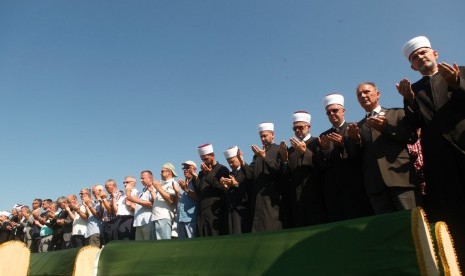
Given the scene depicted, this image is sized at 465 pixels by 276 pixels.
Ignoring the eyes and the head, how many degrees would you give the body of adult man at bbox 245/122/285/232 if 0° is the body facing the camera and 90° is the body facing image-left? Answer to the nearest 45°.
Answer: approximately 45°

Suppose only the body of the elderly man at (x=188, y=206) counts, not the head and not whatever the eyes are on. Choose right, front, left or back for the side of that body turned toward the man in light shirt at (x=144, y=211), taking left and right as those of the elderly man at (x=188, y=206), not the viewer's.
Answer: right

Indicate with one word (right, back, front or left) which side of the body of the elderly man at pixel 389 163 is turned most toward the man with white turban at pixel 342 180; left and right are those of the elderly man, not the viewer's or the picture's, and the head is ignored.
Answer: right

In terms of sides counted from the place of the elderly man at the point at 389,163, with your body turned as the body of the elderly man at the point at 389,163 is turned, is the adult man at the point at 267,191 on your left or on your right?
on your right

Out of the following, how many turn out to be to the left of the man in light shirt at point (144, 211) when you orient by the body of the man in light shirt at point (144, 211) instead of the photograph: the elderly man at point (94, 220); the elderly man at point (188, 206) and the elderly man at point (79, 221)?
1

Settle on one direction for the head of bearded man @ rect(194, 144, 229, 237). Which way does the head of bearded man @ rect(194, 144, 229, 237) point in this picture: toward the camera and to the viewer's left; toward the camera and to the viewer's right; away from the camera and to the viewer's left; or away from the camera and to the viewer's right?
toward the camera and to the viewer's left

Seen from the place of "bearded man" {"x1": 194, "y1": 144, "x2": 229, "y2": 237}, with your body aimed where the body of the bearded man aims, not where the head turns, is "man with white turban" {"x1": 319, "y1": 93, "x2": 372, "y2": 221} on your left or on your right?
on your left

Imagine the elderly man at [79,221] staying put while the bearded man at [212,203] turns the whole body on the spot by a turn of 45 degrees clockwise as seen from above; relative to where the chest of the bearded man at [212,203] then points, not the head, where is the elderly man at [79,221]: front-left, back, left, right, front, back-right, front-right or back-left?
front-right

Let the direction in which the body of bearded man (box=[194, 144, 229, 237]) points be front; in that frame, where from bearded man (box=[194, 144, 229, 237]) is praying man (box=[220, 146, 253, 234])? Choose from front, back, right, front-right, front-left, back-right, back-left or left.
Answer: left

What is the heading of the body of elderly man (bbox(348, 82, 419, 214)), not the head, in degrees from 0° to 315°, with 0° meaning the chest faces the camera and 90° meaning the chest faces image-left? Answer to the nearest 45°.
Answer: approximately 45°

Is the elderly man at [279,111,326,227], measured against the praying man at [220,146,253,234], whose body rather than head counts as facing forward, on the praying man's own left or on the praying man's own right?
on the praying man's own left

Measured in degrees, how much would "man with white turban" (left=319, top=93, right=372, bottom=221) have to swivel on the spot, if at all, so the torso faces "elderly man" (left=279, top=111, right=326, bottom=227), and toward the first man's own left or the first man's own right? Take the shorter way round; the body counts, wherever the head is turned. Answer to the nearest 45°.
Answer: approximately 90° to the first man's own right

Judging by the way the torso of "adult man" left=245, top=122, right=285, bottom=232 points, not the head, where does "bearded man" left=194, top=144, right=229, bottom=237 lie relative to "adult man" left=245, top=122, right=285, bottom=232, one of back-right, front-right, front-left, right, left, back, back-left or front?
right

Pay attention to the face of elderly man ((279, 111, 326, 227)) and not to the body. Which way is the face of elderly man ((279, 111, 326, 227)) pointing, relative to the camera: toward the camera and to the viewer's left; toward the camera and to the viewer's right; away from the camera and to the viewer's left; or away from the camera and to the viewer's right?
toward the camera and to the viewer's left
